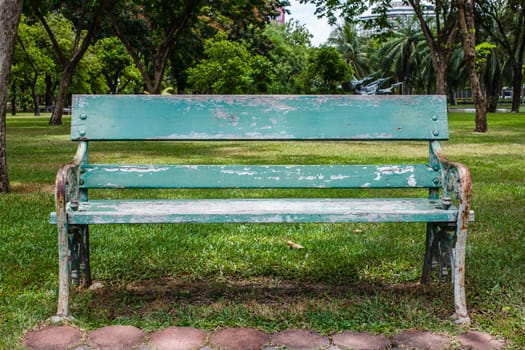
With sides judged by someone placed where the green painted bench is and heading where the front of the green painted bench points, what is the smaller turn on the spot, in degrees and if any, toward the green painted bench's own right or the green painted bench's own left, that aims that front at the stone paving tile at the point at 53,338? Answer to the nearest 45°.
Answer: approximately 45° to the green painted bench's own right

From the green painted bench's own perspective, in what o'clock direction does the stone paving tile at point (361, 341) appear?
The stone paving tile is roughly at 11 o'clock from the green painted bench.

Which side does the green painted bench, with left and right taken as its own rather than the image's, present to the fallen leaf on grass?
back

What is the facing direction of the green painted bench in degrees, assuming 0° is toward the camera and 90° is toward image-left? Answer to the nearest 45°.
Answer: approximately 0°

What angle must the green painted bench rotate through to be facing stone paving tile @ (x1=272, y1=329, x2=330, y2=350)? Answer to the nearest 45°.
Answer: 0° — it already faces it

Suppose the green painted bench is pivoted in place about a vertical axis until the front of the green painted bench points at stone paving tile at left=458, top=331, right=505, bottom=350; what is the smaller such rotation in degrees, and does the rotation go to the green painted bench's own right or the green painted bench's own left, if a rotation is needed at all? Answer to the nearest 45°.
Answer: approximately 45° to the green painted bench's own left
